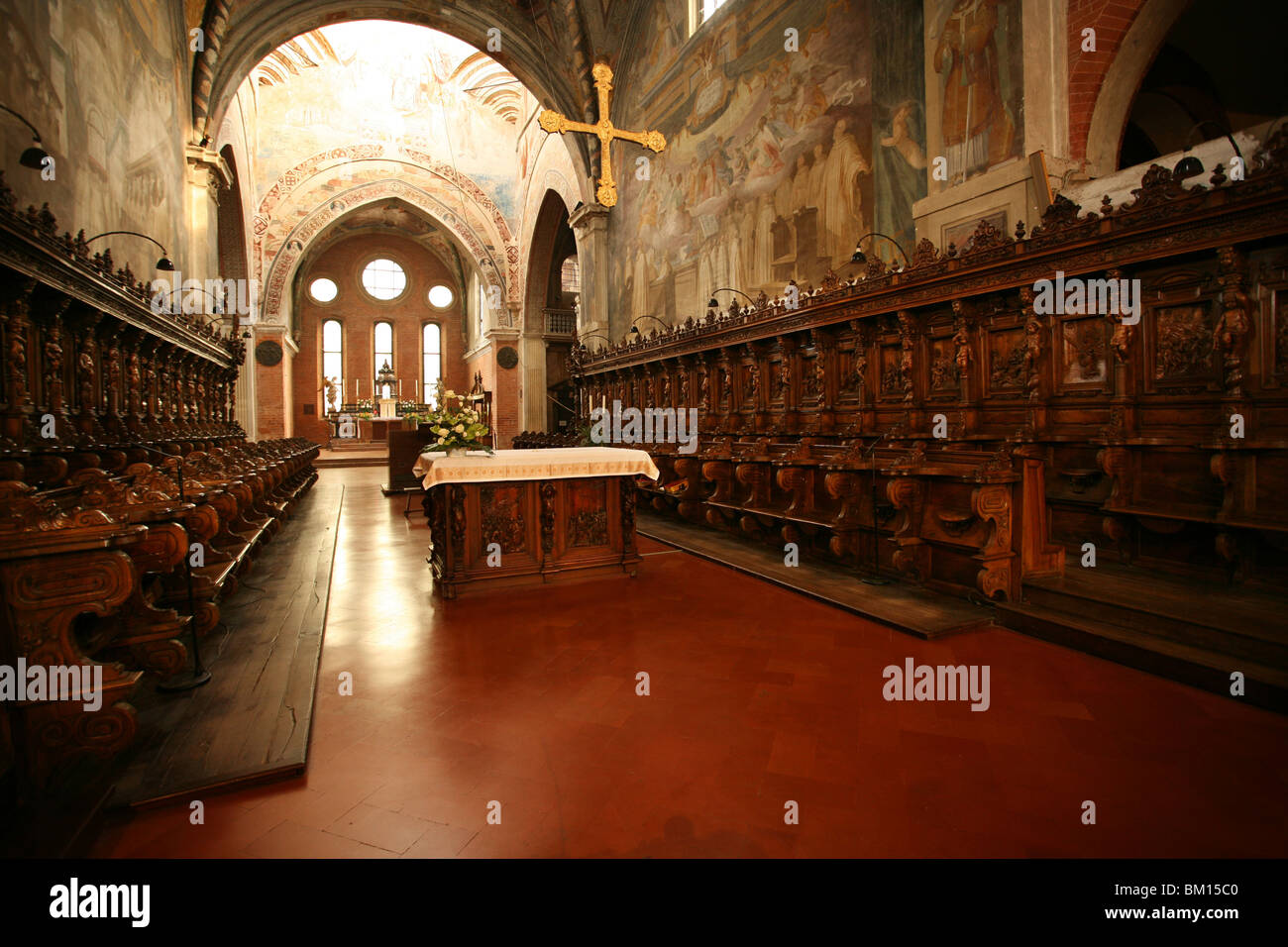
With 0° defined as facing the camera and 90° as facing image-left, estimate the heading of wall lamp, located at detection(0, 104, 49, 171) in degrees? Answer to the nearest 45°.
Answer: approximately 270°

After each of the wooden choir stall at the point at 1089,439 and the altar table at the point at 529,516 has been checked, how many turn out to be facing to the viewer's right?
0

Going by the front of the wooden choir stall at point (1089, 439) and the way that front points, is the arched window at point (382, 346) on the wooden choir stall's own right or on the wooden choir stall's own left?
on the wooden choir stall's own right

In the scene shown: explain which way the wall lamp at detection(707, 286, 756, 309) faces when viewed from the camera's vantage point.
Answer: facing to the left of the viewer

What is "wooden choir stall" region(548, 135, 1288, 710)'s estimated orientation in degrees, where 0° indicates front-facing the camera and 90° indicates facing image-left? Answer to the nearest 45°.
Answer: approximately 45°

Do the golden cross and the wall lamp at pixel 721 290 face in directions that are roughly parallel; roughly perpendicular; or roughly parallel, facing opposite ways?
roughly perpendicular

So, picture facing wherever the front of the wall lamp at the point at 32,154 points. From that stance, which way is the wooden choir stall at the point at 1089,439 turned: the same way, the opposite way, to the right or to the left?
the opposite way

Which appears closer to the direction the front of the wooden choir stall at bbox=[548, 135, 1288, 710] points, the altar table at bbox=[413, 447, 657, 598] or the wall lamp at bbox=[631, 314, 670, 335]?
the altar table
